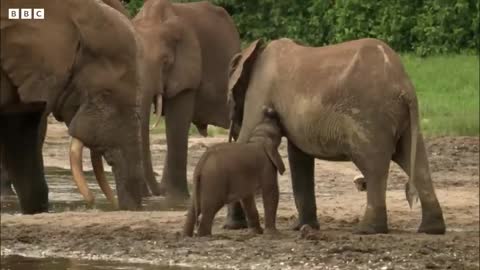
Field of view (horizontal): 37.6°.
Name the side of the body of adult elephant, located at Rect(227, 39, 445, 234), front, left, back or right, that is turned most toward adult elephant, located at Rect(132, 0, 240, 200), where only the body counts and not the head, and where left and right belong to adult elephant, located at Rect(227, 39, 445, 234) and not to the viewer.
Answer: front

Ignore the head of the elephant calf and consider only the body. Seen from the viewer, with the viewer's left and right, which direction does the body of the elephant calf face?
facing to the right of the viewer

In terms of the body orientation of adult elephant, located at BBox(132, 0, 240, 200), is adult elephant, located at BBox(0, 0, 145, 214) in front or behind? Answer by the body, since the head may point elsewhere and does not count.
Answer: in front

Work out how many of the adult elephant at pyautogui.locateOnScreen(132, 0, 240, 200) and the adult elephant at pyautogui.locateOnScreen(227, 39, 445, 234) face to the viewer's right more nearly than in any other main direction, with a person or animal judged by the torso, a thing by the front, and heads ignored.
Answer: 0

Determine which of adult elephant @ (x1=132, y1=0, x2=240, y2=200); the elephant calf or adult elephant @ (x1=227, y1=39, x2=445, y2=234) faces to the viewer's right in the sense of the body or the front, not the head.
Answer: the elephant calf

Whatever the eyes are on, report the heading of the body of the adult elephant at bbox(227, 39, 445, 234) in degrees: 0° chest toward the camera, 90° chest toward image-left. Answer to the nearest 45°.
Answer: approximately 135°

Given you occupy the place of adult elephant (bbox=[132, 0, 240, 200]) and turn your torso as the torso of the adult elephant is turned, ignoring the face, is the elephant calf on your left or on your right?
on your left

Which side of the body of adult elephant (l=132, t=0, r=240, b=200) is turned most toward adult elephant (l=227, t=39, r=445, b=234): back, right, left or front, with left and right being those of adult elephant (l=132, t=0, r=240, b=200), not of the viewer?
left

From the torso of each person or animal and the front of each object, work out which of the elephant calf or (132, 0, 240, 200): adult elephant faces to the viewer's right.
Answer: the elephant calf

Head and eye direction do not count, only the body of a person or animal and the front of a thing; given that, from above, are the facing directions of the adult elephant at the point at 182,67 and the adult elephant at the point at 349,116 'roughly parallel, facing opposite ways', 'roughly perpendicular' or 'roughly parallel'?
roughly perpendicular

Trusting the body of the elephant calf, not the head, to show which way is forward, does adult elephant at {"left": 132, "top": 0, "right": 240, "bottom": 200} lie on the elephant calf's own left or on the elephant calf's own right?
on the elephant calf's own left

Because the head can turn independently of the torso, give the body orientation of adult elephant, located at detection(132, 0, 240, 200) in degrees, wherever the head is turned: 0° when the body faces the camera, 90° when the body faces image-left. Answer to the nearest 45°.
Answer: approximately 45°
